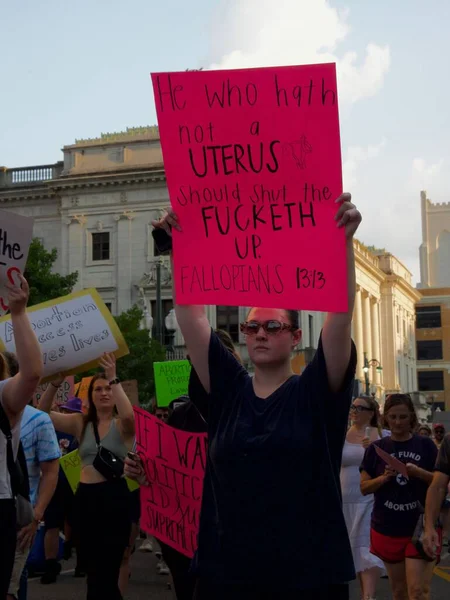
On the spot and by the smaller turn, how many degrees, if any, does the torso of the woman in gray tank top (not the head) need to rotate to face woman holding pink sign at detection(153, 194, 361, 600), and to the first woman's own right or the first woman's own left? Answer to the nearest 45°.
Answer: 0° — they already face them

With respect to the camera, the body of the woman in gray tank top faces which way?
toward the camera

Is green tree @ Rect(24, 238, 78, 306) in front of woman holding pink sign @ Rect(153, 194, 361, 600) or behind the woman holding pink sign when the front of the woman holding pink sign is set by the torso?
behind

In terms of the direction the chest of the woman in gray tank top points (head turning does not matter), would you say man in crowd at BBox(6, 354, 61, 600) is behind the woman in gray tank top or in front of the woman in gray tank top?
in front

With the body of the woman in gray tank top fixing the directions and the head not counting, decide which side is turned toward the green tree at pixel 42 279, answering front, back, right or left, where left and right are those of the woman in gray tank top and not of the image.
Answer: back

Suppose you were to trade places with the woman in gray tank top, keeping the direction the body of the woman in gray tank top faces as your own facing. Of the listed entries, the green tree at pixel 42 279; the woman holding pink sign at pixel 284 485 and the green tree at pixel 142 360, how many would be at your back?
2

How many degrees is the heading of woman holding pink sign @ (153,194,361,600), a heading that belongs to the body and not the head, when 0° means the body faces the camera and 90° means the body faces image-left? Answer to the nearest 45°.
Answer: approximately 0°

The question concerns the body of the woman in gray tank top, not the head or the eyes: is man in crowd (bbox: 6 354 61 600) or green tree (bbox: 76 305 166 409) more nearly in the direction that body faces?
the man in crowd

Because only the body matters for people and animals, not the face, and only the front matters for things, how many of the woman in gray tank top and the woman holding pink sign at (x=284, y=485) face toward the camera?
2

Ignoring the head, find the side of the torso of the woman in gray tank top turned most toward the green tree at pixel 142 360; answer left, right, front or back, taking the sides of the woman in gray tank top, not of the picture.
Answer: back
